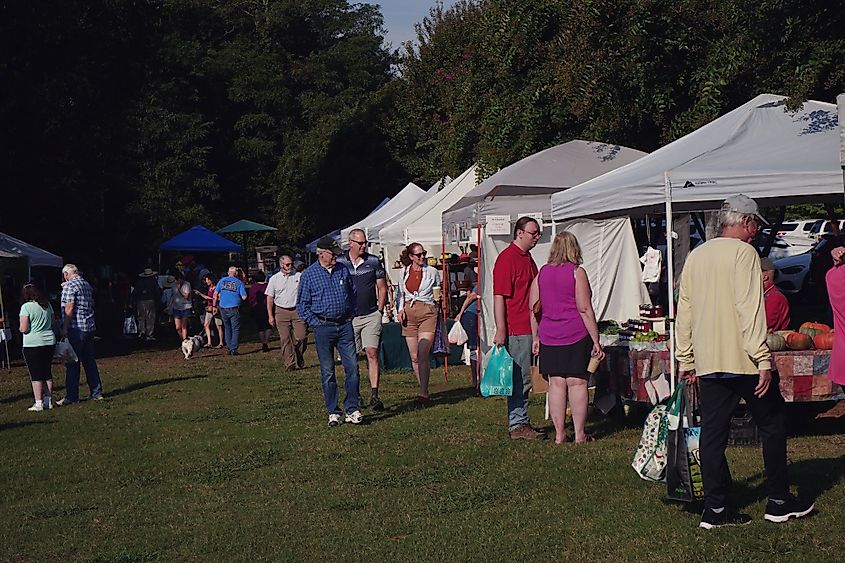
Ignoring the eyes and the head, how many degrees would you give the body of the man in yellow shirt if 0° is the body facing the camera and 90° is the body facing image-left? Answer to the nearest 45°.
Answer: approximately 225°

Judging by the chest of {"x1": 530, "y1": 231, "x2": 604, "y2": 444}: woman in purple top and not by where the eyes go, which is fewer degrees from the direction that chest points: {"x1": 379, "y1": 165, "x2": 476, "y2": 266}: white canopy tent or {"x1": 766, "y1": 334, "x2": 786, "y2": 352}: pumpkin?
the white canopy tent

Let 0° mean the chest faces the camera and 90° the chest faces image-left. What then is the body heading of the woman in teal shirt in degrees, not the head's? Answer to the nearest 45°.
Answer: approximately 135°

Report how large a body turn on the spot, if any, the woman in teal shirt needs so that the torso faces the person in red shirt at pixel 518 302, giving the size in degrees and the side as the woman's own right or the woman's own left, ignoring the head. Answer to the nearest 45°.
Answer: approximately 180°

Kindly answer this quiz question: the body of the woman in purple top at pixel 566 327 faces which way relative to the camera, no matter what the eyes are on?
away from the camera

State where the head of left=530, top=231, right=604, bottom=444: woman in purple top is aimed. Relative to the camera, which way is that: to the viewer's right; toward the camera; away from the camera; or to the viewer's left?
away from the camera

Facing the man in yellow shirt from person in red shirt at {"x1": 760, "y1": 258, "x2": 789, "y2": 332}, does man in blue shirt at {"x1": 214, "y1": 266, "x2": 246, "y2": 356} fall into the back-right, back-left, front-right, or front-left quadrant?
back-right

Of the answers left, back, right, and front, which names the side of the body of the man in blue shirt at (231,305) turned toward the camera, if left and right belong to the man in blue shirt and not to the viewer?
back

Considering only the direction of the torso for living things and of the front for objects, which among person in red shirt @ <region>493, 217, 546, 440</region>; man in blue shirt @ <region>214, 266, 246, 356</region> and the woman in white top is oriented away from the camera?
the man in blue shirt
